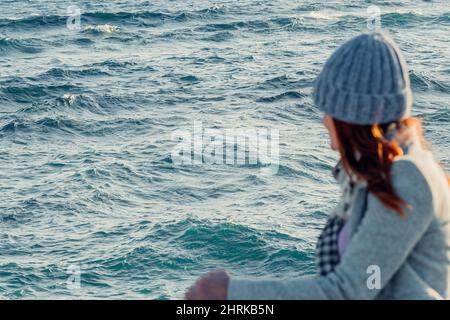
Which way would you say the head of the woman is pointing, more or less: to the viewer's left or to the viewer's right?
to the viewer's left

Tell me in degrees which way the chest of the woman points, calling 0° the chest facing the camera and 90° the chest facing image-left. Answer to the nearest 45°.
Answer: approximately 90°
